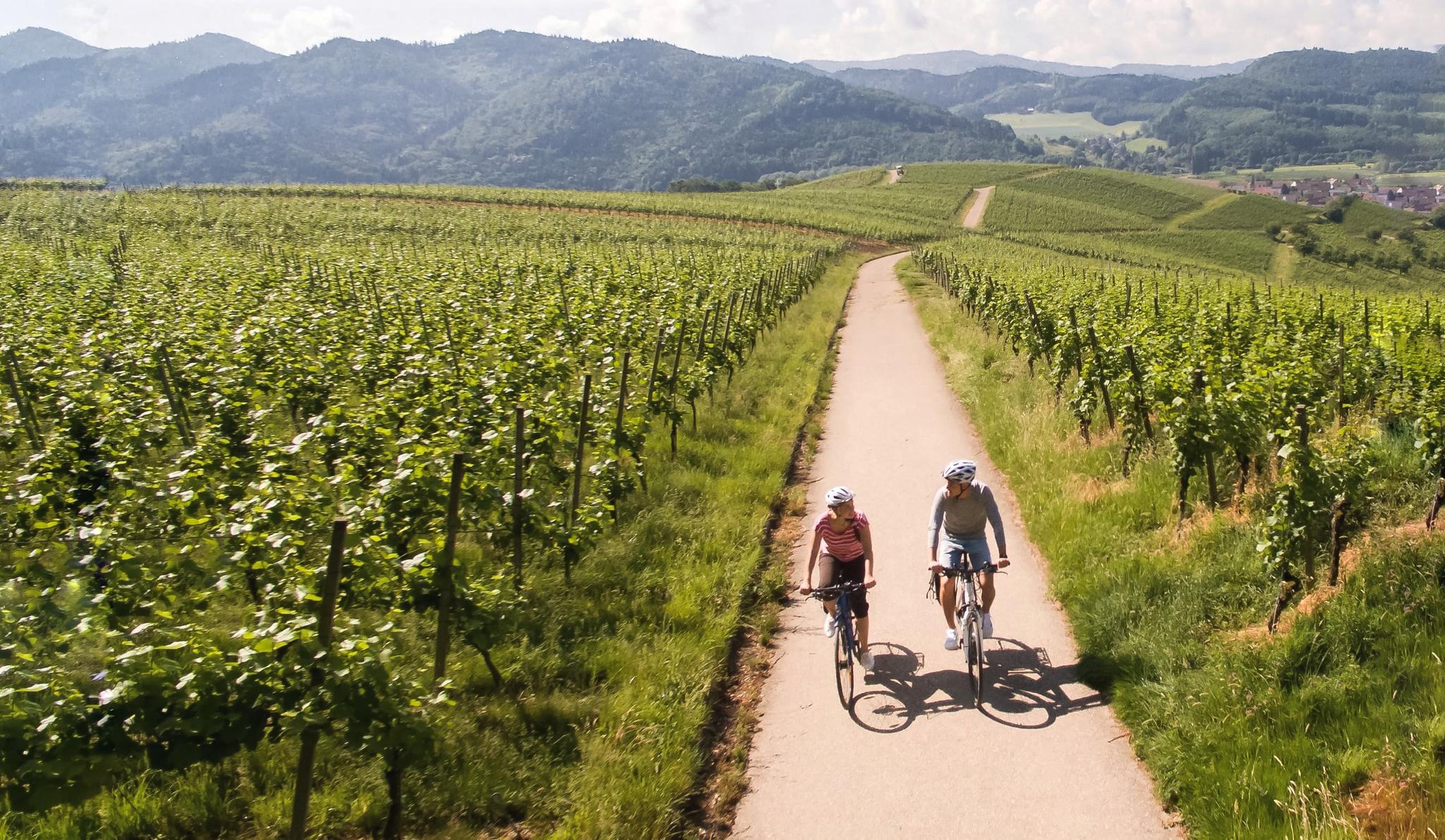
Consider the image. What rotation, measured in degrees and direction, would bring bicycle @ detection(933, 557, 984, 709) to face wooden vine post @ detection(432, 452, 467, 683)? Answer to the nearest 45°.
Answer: approximately 45° to its right

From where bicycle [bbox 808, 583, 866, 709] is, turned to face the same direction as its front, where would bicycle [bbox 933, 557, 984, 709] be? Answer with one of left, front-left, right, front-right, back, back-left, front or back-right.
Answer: left

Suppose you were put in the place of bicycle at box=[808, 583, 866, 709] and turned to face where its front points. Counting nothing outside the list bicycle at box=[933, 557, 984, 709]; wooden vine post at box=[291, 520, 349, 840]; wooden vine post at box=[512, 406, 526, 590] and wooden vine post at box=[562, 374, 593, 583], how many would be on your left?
1

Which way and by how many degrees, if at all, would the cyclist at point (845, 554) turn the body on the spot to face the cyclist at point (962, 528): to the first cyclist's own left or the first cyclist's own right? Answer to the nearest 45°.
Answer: approximately 90° to the first cyclist's own left

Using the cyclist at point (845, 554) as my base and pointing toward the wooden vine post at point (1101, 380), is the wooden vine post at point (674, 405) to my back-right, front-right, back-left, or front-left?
front-left

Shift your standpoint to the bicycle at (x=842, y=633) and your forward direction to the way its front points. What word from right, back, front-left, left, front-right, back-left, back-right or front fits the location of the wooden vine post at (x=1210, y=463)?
back-left

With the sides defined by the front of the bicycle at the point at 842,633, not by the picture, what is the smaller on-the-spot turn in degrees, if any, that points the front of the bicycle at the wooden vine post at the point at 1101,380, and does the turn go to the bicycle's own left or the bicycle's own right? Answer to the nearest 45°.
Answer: approximately 135° to the bicycle's own left

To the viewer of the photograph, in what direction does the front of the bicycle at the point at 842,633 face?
facing the viewer

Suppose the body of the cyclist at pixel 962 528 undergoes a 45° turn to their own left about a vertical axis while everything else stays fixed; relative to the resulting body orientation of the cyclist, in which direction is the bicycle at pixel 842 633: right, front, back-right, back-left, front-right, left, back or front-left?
right

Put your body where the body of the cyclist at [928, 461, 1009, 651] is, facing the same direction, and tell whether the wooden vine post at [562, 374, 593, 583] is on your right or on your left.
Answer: on your right

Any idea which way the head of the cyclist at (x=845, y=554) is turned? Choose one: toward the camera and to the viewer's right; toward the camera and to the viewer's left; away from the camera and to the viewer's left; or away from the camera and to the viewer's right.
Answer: toward the camera and to the viewer's right

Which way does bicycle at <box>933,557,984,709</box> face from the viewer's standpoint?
toward the camera

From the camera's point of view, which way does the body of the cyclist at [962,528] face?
toward the camera

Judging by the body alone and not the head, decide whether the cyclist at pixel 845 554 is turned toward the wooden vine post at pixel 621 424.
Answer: no

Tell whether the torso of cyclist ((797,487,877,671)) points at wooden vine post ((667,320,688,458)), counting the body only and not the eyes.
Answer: no

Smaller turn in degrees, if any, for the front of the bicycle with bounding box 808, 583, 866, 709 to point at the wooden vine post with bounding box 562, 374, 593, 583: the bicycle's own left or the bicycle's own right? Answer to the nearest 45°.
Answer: approximately 135° to the bicycle's own right
